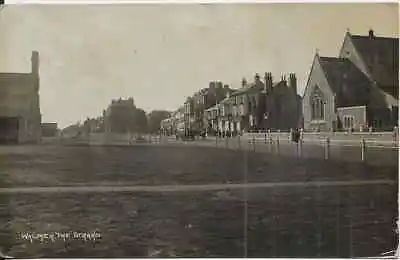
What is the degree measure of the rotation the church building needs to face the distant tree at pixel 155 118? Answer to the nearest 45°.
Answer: approximately 45° to its right

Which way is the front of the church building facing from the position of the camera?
facing the viewer and to the left of the viewer

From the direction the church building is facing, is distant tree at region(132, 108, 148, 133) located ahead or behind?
ahead

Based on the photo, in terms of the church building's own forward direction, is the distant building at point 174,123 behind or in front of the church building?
in front

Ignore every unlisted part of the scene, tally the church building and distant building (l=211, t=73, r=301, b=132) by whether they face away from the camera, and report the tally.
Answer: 0

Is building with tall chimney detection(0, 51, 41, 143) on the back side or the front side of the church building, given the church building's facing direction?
on the front side
